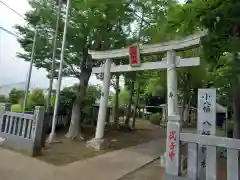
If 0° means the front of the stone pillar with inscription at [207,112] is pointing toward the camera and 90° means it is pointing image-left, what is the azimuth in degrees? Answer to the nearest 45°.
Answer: approximately 0°

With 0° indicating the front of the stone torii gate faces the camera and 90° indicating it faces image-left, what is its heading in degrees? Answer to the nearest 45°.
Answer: approximately 45°

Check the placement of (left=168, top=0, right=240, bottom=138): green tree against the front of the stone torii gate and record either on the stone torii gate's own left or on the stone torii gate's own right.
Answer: on the stone torii gate's own left

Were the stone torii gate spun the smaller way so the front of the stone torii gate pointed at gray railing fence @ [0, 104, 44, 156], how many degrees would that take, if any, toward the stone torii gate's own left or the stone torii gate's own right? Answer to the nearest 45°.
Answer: approximately 45° to the stone torii gate's own right

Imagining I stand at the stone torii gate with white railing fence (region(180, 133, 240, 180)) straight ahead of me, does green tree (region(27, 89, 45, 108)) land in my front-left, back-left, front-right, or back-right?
back-right

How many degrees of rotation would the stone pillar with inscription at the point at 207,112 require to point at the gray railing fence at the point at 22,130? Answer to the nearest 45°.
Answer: approximately 90° to its right

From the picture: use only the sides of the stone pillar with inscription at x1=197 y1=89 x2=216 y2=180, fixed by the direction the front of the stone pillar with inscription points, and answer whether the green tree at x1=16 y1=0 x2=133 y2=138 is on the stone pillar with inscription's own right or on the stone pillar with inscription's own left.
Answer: on the stone pillar with inscription's own right

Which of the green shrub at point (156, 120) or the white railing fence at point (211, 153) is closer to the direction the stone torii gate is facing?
the white railing fence

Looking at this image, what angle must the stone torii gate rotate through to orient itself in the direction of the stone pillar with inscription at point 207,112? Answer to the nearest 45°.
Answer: approximately 45° to its left
